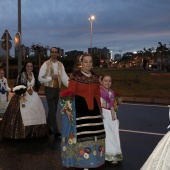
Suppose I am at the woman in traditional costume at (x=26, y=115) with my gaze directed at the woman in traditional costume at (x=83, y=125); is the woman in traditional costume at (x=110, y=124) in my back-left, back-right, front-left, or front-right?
front-left

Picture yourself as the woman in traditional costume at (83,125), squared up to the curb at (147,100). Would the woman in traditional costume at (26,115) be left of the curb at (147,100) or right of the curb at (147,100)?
left

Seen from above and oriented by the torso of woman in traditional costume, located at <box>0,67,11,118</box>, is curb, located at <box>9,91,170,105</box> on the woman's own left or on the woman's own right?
on the woman's own left

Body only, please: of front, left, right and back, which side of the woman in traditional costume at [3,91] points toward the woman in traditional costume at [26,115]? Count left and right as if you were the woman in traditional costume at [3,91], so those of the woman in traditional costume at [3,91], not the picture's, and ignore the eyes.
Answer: front

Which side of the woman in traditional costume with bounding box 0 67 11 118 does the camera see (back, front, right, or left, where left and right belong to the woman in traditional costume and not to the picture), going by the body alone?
front

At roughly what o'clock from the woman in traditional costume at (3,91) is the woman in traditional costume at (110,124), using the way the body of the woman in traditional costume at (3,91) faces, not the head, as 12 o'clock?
the woman in traditional costume at (110,124) is roughly at 11 o'clock from the woman in traditional costume at (3,91).

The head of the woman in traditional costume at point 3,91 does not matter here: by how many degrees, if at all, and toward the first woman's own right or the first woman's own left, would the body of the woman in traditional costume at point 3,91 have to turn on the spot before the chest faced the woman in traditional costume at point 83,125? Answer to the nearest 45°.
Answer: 0° — they already face them

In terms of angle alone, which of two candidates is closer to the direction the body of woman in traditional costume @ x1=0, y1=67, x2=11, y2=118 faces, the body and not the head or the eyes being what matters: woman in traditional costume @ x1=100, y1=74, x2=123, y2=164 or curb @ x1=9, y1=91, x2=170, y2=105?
the woman in traditional costume

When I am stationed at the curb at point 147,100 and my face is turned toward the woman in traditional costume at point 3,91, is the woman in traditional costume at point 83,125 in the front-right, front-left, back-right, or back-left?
front-left
